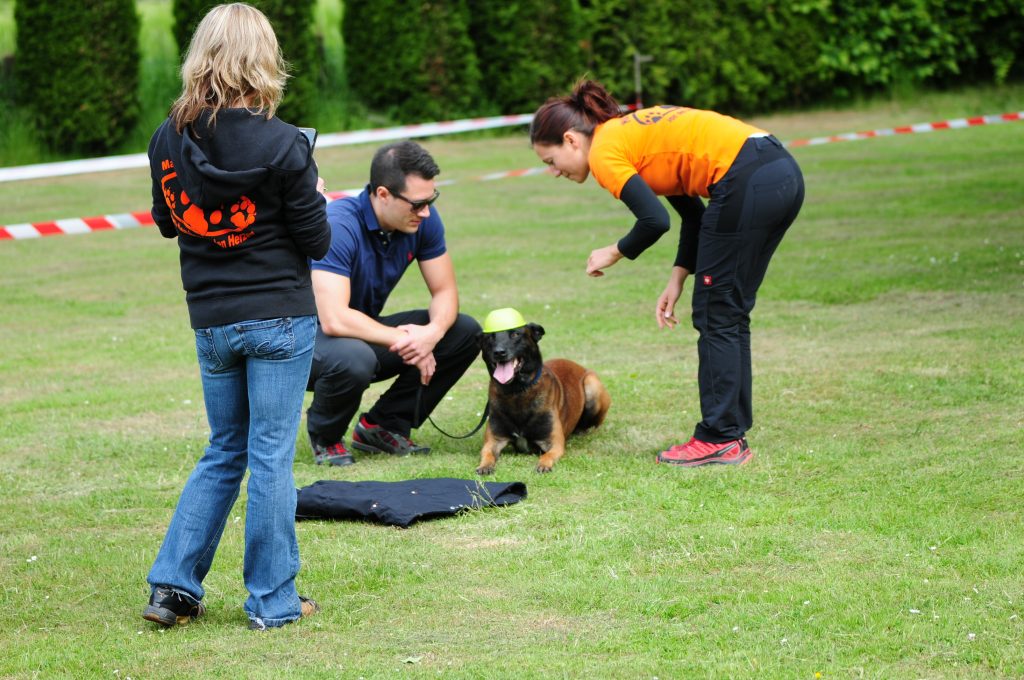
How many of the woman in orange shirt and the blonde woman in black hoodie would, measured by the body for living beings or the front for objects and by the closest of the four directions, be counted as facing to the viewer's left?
1

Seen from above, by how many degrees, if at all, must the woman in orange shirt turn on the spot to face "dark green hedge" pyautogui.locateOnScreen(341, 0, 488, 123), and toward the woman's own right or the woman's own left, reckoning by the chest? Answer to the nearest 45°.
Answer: approximately 90° to the woman's own right

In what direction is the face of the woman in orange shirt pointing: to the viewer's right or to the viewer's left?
to the viewer's left

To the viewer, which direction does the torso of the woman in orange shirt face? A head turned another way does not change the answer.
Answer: to the viewer's left

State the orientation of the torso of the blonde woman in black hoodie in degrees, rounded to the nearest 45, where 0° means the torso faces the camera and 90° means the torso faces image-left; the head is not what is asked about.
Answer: approximately 225°

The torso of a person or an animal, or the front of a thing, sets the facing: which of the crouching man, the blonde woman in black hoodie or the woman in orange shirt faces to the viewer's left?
the woman in orange shirt

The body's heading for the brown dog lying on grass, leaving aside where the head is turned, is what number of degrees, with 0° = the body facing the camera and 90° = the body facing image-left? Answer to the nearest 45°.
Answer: approximately 45°

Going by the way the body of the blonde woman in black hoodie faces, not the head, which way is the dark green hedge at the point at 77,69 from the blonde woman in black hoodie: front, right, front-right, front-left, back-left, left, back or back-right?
front-left

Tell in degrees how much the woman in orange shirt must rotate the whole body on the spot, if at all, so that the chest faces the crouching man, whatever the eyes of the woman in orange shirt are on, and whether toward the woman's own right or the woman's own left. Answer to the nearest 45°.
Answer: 0° — they already face them

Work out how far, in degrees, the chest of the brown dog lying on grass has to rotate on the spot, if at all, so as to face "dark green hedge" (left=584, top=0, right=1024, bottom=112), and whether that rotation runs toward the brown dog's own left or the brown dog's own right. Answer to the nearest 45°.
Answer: approximately 135° to the brown dog's own right

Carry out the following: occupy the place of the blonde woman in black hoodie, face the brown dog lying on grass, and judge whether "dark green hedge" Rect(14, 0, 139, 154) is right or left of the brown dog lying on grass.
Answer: left
